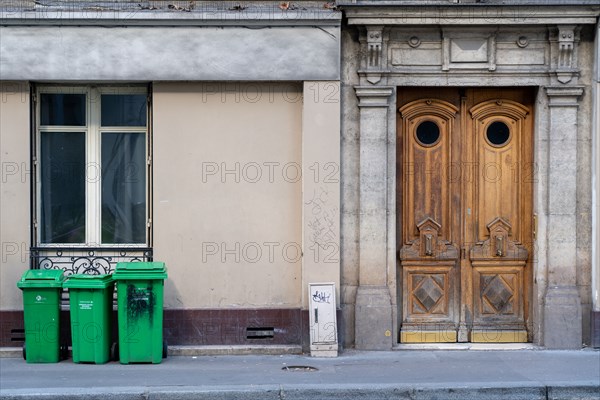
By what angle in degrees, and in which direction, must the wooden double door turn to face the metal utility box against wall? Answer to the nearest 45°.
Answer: approximately 45° to its right

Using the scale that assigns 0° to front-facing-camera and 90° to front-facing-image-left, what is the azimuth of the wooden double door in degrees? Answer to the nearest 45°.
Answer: approximately 0°

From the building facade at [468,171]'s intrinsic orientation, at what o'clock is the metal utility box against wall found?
The metal utility box against wall is roughly at 2 o'clock from the building facade.

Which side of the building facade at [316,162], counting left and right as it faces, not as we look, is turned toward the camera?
front

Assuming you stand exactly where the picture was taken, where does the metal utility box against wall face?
facing the viewer

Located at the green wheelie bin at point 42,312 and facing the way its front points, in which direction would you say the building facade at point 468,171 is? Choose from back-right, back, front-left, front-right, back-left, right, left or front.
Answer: left

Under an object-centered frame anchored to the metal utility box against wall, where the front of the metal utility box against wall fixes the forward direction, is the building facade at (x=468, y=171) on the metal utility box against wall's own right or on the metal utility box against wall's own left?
on the metal utility box against wall's own left

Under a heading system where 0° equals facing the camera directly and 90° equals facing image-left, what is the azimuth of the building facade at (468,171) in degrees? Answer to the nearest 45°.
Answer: approximately 0°

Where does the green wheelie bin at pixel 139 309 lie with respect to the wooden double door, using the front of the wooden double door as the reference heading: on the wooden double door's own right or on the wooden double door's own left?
on the wooden double door's own right

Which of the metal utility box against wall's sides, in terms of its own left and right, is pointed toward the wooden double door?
left

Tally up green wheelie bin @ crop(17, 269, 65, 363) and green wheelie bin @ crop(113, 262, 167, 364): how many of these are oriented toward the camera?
2
